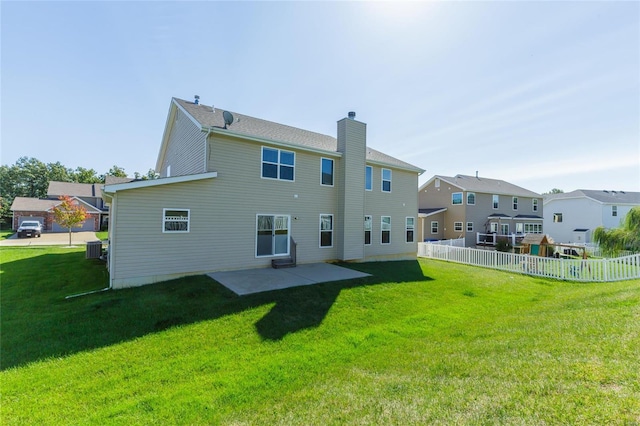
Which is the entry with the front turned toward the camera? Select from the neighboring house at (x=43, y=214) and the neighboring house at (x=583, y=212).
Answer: the neighboring house at (x=43, y=214)

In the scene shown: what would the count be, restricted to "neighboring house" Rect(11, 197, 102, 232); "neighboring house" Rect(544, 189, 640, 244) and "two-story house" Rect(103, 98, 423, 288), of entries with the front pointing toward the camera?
1

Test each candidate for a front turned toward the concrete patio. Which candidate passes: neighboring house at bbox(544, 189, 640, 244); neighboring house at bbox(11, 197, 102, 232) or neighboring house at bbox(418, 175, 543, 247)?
neighboring house at bbox(11, 197, 102, 232)

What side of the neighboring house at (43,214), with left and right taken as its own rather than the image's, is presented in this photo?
front

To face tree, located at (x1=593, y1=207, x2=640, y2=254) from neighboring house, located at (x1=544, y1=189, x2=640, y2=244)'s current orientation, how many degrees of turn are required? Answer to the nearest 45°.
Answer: approximately 135° to its left

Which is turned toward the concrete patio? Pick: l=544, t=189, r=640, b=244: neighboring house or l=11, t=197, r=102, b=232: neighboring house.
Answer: l=11, t=197, r=102, b=232: neighboring house

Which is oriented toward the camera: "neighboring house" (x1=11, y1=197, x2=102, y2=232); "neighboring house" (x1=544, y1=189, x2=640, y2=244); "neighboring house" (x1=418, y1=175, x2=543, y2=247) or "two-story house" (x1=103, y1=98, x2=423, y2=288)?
"neighboring house" (x1=11, y1=197, x2=102, y2=232)

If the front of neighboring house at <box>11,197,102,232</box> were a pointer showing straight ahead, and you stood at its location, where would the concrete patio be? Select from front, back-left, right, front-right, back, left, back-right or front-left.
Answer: front

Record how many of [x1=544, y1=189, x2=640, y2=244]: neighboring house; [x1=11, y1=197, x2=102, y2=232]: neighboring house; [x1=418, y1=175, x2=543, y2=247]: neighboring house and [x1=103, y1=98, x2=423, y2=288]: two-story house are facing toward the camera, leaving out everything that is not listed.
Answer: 1

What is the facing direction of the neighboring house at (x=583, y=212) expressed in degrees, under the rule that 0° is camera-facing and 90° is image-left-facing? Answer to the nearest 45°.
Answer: approximately 135°

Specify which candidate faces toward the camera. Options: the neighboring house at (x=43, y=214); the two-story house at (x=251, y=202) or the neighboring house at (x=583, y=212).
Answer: the neighboring house at (x=43, y=214)

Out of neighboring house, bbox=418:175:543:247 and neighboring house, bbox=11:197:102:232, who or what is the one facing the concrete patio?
neighboring house, bbox=11:197:102:232
